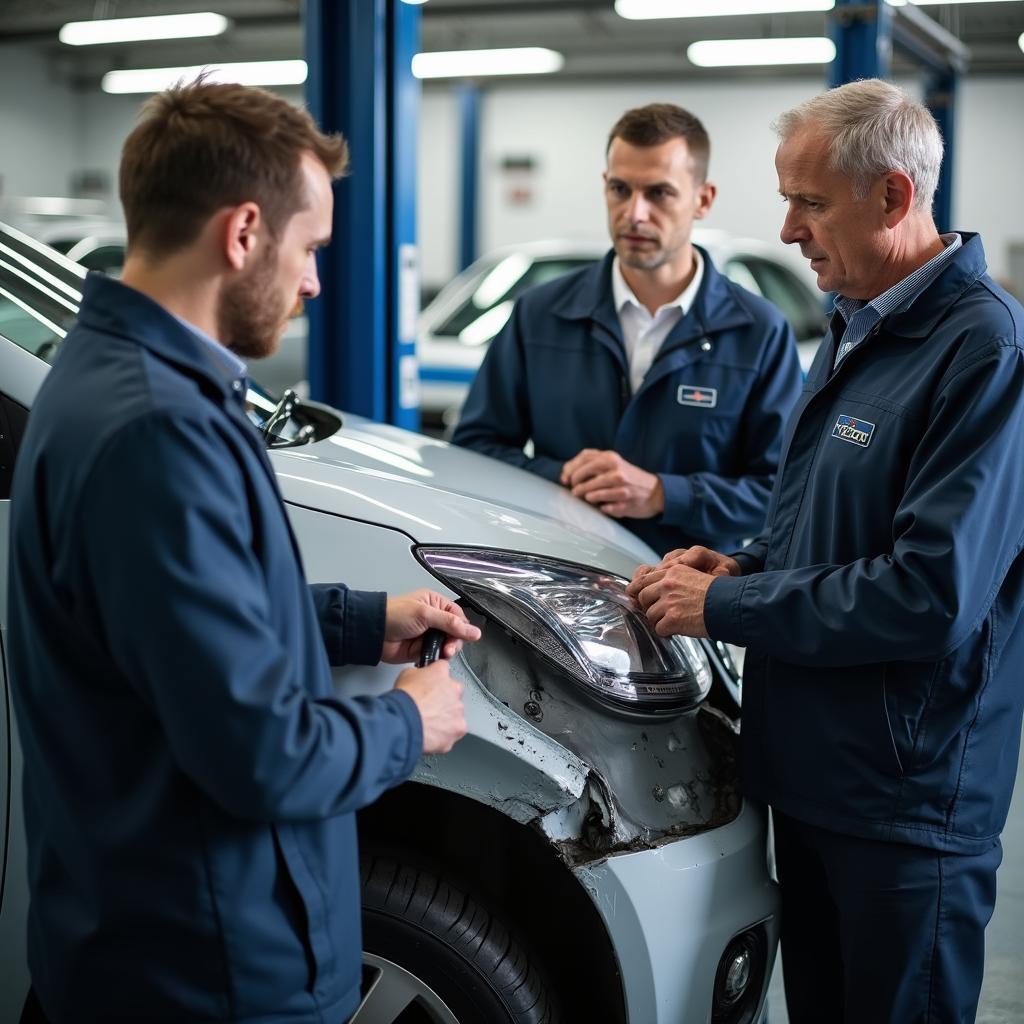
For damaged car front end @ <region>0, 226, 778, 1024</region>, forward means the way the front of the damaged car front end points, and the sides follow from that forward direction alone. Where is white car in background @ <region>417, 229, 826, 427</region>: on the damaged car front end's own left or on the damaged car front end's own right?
on the damaged car front end's own left

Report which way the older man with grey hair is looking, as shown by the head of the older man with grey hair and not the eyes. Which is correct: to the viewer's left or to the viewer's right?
to the viewer's left

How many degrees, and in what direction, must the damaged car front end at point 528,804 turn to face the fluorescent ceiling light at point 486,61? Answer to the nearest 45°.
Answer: approximately 135° to its left

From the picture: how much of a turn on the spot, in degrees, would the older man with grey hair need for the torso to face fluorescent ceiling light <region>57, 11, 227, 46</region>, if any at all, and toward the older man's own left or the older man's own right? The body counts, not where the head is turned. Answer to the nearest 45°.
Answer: approximately 90° to the older man's own right

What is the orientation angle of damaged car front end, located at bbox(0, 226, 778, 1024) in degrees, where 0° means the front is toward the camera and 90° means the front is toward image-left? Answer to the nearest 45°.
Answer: approximately 315°

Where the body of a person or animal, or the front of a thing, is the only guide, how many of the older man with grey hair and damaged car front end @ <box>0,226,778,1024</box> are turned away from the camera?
0

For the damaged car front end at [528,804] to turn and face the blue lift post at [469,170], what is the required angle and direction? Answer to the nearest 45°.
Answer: approximately 135° to its left

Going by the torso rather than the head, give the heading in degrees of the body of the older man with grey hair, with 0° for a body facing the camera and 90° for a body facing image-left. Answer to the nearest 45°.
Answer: approximately 45°

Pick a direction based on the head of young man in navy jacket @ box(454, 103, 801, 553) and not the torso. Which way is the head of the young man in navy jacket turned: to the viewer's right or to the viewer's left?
to the viewer's left

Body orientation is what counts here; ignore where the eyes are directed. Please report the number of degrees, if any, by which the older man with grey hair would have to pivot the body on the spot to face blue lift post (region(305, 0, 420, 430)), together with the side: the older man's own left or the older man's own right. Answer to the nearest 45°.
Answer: approximately 90° to the older man's own right
